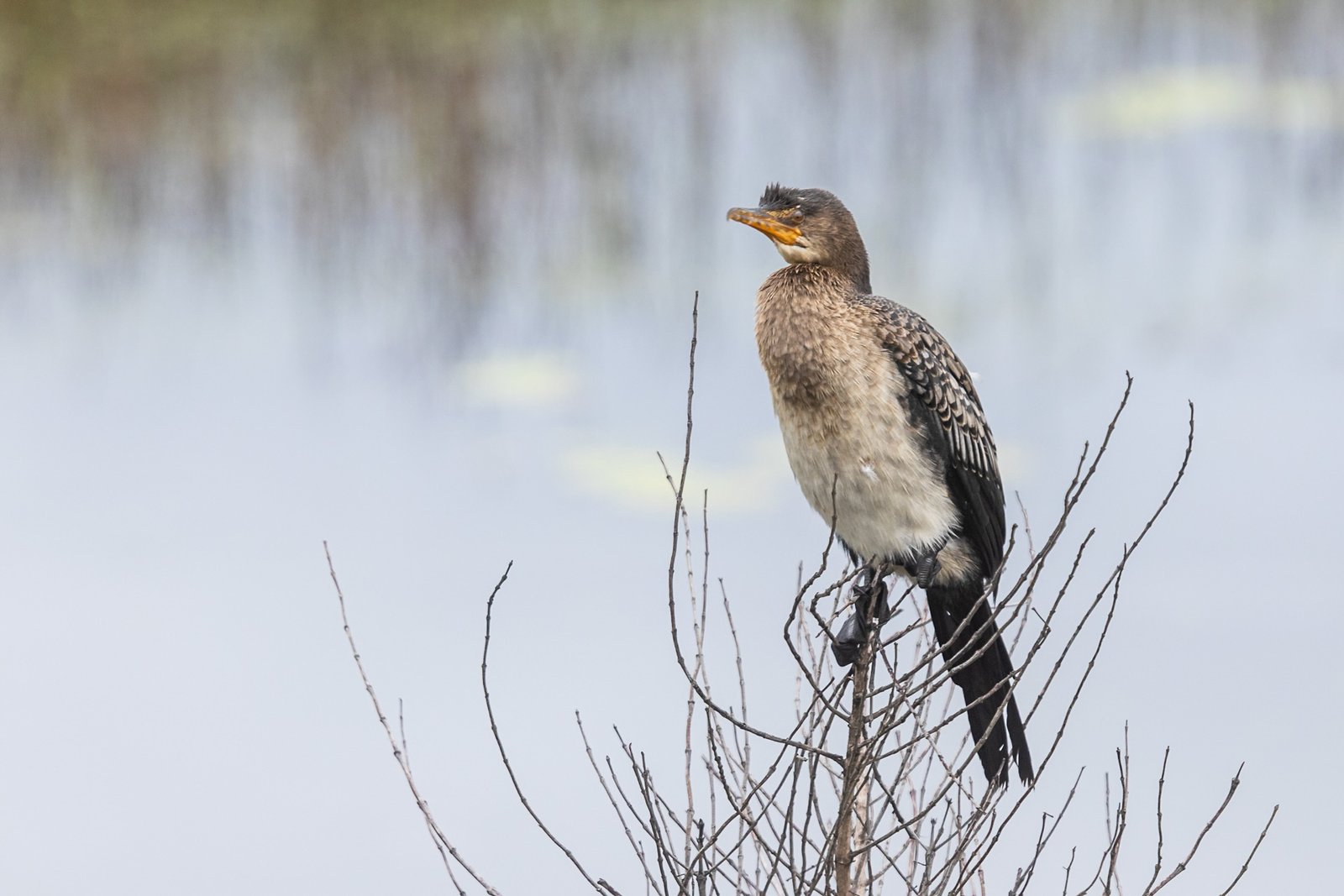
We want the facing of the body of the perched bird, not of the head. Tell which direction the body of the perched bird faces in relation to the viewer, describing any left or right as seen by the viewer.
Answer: facing the viewer and to the left of the viewer
